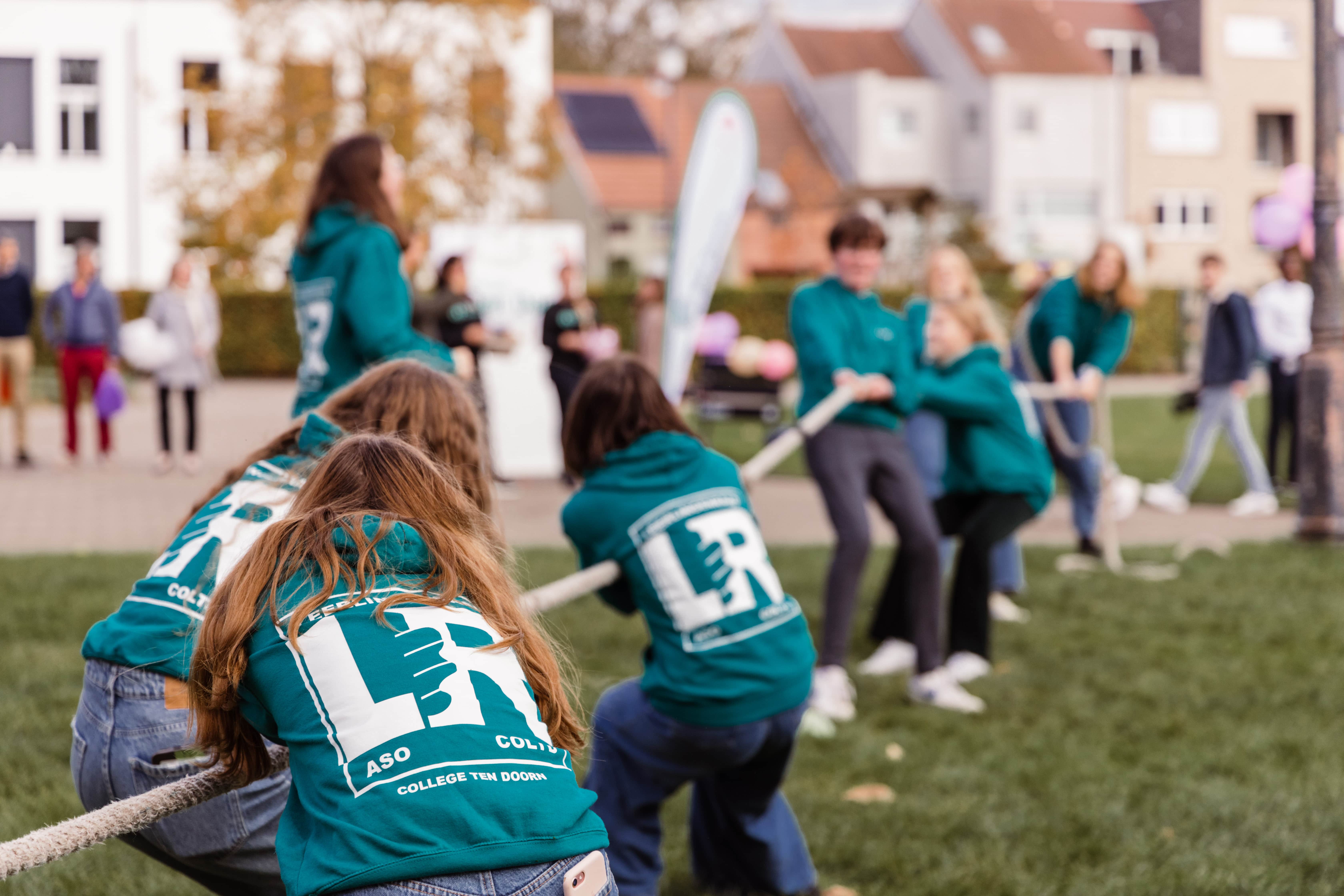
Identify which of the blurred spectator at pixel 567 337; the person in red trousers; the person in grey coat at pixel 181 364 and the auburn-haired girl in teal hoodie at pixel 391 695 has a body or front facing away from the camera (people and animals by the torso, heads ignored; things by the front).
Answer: the auburn-haired girl in teal hoodie

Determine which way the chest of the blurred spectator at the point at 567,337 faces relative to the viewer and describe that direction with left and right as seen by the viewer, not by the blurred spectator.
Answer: facing the viewer

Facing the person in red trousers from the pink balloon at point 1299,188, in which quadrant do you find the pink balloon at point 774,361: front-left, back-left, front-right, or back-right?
front-right

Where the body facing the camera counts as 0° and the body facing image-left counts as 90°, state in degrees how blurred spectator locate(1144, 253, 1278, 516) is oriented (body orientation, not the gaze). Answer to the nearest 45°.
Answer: approximately 90°

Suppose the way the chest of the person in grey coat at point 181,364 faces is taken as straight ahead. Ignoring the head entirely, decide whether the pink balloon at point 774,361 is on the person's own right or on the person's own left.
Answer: on the person's own left

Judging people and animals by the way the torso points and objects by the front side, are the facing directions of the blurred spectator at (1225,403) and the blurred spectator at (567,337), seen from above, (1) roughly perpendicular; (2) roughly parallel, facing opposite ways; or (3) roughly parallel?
roughly perpendicular

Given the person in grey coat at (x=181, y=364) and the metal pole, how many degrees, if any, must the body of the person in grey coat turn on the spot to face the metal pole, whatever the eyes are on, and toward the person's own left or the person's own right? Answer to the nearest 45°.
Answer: approximately 45° to the person's own left

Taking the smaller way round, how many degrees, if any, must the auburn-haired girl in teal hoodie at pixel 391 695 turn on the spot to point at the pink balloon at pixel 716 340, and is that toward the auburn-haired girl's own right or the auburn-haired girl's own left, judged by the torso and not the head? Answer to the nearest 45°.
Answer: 0° — they already face it

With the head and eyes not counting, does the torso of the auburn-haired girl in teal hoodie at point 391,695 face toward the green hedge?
yes

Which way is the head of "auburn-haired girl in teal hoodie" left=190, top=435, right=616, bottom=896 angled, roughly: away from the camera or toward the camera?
away from the camera

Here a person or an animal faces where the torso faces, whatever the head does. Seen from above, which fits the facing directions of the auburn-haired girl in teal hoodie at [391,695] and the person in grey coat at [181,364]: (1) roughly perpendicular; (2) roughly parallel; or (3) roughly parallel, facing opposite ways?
roughly parallel, facing opposite ways

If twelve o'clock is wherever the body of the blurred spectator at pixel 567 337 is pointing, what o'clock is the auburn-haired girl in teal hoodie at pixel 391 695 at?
The auburn-haired girl in teal hoodie is roughly at 12 o'clock from the blurred spectator.

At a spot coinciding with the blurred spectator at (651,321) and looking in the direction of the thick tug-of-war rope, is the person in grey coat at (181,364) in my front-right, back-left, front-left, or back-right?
front-right

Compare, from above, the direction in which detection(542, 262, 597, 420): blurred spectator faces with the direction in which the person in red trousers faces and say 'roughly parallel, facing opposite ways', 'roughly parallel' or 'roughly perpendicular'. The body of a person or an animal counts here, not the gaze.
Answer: roughly parallel

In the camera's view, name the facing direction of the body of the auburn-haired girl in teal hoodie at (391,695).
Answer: away from the camera
